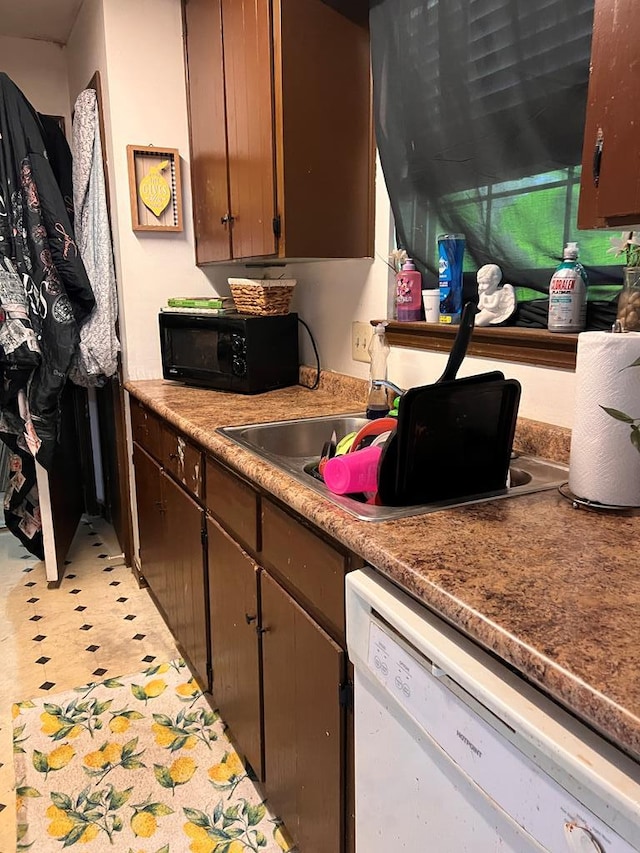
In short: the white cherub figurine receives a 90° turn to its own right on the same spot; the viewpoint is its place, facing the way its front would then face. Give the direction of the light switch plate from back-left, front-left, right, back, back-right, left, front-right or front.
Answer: front

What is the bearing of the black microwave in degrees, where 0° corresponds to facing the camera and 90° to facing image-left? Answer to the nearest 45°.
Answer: approximately 45°

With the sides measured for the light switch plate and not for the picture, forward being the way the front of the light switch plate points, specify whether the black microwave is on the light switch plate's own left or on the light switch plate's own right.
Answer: on the light switch plate's own right

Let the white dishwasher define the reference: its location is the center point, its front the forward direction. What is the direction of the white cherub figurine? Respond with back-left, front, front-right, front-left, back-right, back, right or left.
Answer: back-right

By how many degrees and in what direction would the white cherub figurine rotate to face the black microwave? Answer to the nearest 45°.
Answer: approximately 90° to its right

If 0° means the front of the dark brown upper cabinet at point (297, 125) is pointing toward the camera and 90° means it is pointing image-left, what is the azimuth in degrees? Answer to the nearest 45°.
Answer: approximately 45°

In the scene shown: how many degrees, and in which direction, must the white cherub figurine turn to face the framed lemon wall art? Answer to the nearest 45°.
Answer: approximately 90° to its right

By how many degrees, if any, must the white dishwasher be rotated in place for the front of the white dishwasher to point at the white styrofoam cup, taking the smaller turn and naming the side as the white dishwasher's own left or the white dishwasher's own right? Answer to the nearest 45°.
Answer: approximately 135° to the white dishwasher's own right
